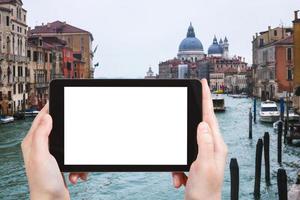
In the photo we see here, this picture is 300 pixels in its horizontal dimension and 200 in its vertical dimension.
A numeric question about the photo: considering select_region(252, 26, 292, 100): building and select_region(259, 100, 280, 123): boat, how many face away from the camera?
0

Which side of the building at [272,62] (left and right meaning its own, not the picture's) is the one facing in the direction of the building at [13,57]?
front

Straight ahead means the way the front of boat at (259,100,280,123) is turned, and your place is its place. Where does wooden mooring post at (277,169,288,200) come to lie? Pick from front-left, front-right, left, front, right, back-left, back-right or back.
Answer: front

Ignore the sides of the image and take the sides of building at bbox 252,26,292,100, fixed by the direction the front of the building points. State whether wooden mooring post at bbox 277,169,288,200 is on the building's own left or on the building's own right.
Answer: on the building's own left

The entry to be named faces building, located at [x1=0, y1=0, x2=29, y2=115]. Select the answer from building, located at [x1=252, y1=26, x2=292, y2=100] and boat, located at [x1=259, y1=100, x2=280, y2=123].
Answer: building, located at [x1=252, y1=26, x2=292, y2=100]

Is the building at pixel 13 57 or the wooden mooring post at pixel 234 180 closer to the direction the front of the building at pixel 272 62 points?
the building

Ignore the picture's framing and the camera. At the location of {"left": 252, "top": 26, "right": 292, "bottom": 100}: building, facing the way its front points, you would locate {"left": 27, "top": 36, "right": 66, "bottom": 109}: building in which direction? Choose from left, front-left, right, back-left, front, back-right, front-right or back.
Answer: front

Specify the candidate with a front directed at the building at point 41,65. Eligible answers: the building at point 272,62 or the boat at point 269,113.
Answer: the building at point 272,62

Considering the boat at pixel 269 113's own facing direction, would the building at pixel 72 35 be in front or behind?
behind

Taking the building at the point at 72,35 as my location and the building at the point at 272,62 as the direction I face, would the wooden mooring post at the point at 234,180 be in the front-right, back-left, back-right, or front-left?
front-right

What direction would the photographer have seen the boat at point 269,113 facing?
facing the viewer

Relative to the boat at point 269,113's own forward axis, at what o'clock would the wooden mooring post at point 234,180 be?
The wooden mooring post is roughly at 12 o'clock from the boat.

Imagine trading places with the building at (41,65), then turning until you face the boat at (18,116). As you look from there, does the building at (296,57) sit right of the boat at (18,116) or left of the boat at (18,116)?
left

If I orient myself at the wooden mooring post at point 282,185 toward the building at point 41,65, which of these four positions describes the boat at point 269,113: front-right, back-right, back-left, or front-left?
front-right

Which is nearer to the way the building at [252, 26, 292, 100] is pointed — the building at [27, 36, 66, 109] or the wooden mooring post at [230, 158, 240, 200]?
the building
